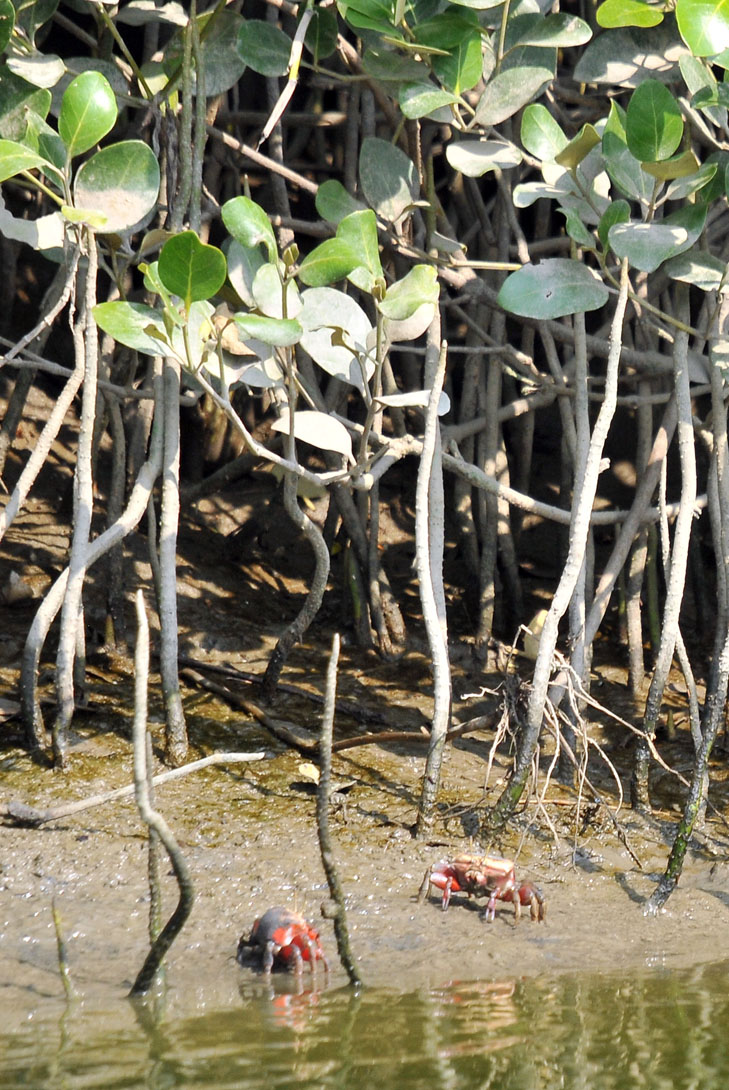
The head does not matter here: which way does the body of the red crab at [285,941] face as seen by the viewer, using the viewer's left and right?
facing the viewer and to the right of the viewer

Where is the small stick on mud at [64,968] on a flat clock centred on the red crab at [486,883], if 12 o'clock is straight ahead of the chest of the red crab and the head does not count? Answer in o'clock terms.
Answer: The small stick on mud is roughly at 2 o'clock from the red crab.

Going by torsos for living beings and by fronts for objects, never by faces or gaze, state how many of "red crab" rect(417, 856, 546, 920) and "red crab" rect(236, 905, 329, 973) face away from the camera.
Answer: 0

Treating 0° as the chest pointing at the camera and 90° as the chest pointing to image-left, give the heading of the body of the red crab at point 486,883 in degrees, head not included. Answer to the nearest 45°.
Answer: approximately 0°
